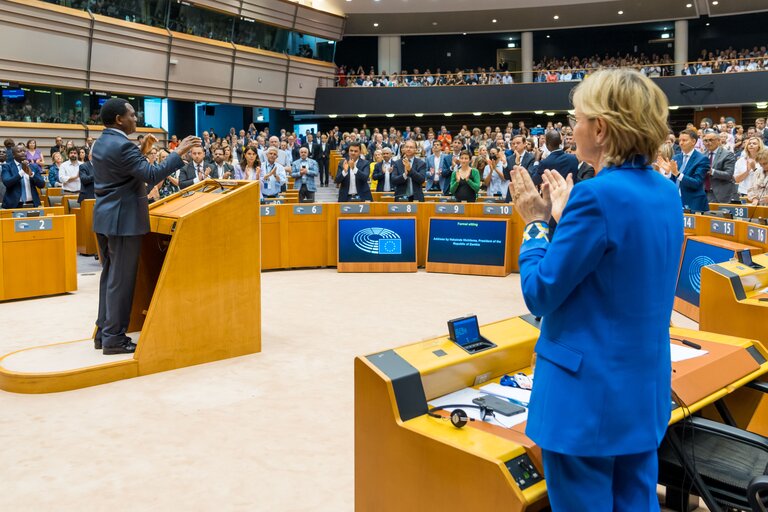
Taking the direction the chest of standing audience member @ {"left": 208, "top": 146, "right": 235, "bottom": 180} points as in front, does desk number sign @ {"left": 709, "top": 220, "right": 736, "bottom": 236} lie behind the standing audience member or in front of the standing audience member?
in front

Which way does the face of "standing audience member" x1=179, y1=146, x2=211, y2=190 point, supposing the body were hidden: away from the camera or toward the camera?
toward the camera

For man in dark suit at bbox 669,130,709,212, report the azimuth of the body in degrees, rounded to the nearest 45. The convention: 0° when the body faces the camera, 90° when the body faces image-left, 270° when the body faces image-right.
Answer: approximately 45°

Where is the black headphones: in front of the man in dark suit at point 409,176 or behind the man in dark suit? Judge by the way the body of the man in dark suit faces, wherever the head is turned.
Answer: in front

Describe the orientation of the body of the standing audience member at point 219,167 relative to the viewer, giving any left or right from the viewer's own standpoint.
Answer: facing the viewer

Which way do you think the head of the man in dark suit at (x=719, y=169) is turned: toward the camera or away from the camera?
toward the camera

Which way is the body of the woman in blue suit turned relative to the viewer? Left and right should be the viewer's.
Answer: facing away from the viewer and to the left of the viewer

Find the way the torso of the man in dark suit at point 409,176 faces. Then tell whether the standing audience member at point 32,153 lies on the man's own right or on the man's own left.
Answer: on the man's own right

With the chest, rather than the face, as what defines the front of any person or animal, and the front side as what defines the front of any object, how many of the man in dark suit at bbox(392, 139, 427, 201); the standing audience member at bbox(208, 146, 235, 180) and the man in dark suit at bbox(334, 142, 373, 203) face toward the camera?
3

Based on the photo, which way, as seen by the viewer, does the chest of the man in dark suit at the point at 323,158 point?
toward the camera

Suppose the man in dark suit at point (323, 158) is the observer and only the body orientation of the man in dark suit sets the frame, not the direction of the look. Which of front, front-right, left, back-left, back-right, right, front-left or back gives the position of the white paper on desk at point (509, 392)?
front

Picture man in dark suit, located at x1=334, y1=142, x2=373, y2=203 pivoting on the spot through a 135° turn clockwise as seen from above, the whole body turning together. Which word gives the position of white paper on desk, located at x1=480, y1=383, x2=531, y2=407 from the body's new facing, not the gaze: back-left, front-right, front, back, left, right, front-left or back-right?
back-left

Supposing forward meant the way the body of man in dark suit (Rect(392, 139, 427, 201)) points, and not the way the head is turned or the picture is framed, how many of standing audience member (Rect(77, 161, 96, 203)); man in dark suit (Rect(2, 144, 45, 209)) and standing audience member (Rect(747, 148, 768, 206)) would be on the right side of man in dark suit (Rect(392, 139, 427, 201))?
2
